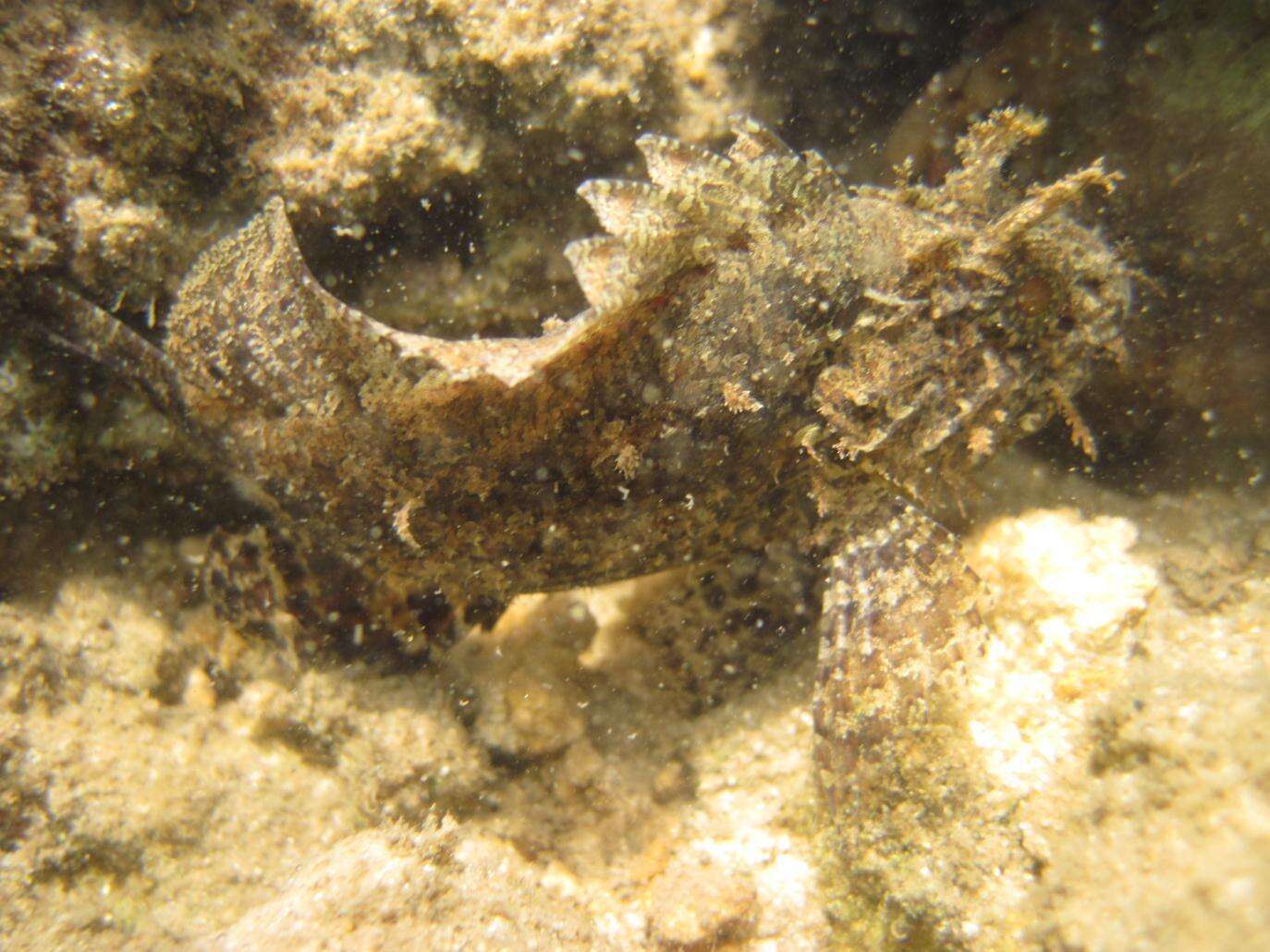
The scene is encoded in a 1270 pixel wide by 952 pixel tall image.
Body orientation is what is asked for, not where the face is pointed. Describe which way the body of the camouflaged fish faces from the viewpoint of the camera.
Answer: to the viewer's right
